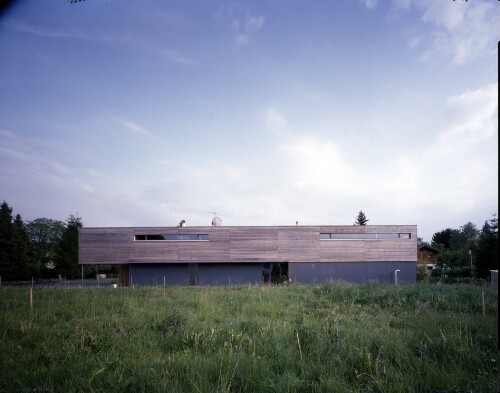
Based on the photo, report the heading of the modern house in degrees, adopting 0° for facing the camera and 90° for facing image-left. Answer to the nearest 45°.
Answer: approximately 0°

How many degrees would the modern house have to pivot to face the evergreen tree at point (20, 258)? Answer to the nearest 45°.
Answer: approximately 135° to its right

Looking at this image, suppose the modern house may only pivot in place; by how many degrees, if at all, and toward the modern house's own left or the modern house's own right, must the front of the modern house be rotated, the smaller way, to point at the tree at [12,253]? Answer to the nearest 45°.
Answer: approximately 135° to the modern house's own right

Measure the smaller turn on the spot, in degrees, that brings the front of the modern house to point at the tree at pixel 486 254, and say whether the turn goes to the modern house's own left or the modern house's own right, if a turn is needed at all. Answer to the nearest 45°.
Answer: approximately 90° to the modern house's own left
